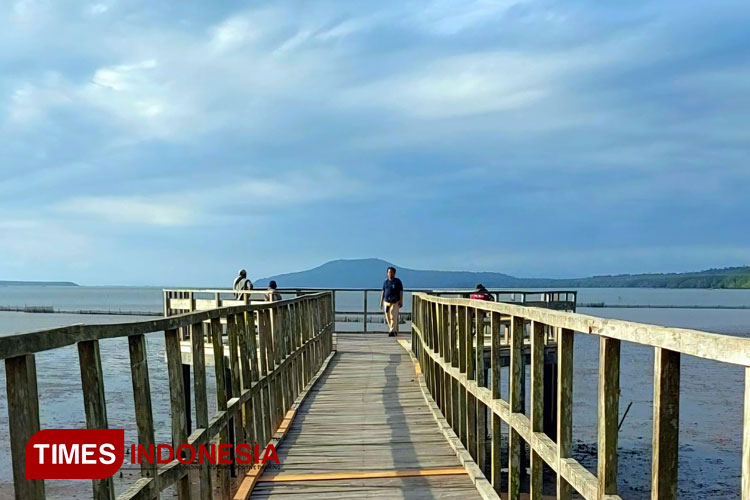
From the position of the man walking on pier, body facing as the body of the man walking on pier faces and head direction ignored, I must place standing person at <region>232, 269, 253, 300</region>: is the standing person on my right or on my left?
on my right

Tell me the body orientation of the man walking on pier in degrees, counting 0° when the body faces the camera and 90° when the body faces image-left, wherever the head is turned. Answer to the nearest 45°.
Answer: approximately 0°
